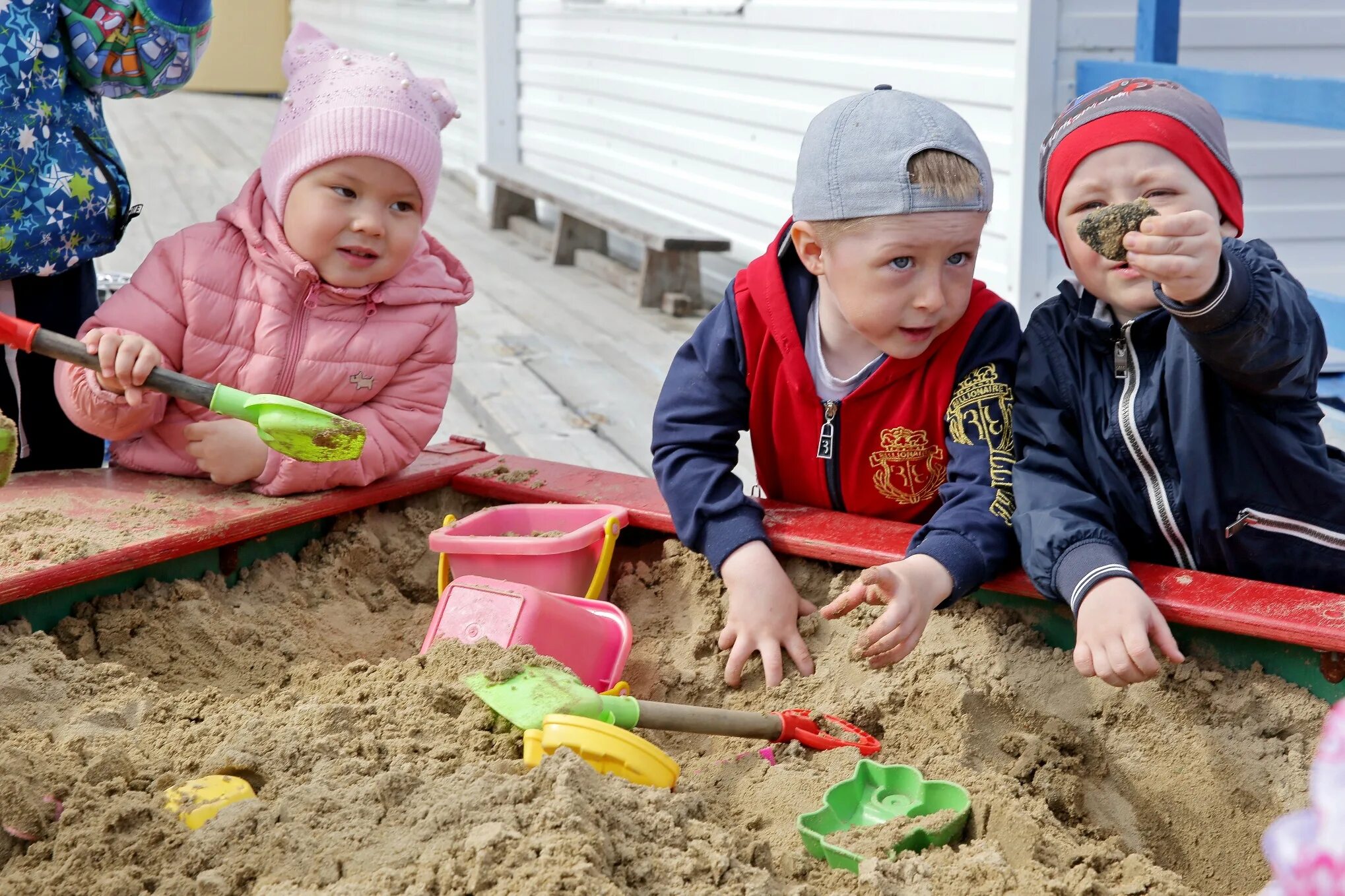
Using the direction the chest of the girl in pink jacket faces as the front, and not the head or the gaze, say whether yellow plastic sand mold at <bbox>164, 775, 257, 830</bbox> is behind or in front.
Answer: in front

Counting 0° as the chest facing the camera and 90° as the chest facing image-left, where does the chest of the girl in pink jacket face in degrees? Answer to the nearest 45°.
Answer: approximately 0°

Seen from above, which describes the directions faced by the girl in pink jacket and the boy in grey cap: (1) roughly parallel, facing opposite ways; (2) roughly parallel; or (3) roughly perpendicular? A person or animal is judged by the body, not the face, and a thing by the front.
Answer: roughly parallel

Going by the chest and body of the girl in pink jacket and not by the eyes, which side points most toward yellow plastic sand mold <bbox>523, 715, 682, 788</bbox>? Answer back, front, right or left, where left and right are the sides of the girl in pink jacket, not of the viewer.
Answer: front

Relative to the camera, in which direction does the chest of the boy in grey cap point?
toward the camera

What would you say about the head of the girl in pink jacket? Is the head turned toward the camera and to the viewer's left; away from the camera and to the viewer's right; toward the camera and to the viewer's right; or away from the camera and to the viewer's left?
toward the camera and to the viewer's right

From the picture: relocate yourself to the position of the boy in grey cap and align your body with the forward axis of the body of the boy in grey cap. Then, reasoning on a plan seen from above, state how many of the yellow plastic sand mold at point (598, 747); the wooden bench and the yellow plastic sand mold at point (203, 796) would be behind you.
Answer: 1

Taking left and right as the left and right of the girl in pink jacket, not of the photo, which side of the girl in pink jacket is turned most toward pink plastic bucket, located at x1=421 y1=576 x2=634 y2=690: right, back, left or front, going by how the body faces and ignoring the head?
front
